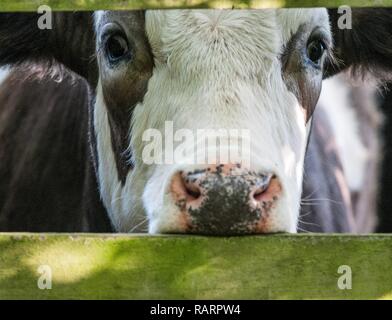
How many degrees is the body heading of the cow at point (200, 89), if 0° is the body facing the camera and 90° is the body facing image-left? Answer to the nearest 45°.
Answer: approximately 0°
